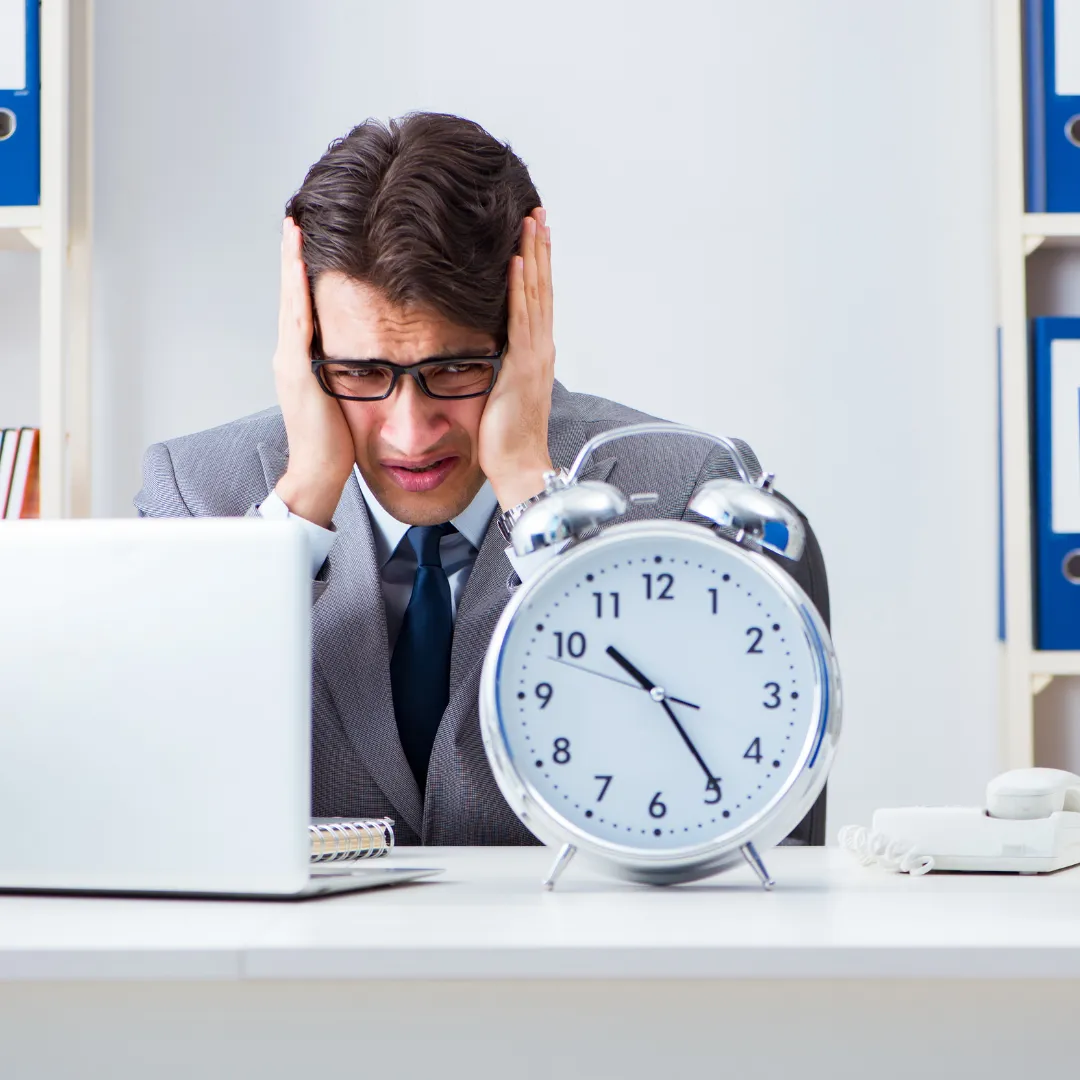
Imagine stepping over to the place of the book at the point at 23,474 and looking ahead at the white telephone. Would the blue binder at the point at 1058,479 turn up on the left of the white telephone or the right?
left

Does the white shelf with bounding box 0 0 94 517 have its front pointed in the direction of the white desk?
yes

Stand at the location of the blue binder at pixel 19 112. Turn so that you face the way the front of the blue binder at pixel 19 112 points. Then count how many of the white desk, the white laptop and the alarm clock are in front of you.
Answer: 3

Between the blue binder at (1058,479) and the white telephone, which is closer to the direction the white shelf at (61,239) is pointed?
the white telephone

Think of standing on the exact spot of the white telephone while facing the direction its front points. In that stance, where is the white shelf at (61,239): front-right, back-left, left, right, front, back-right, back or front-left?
front-left

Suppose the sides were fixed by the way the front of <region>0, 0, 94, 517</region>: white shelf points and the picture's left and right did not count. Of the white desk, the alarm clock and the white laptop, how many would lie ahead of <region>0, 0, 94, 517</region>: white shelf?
3

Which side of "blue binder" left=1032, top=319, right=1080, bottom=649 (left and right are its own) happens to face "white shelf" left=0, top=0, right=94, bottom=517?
right

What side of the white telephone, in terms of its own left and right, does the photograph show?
back

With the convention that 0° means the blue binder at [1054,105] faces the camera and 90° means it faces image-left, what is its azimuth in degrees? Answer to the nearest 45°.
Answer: approximately 0°

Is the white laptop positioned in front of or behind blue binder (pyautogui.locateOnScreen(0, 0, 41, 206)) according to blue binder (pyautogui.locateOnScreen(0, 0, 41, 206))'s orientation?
in front
